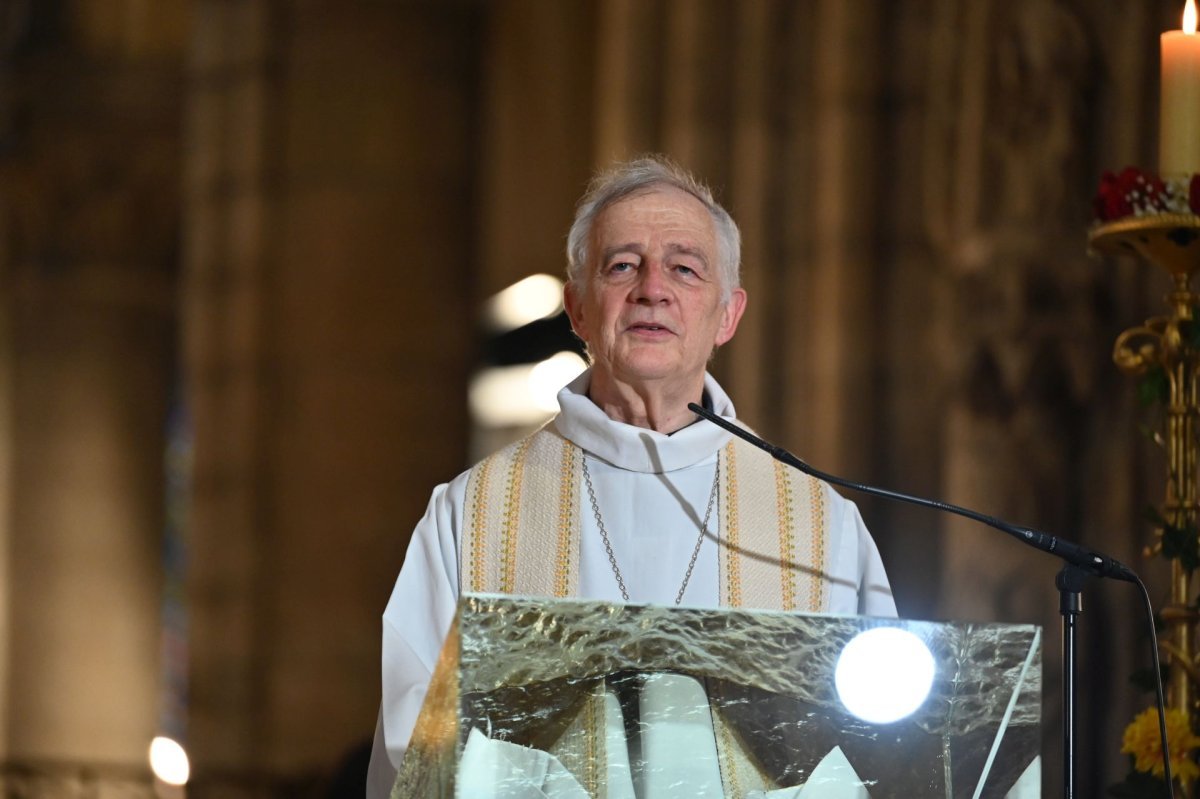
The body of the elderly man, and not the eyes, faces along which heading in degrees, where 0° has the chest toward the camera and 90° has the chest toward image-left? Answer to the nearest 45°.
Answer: approximately 0°

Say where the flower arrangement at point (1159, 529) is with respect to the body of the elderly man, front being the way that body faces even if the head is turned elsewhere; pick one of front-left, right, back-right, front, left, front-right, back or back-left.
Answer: left

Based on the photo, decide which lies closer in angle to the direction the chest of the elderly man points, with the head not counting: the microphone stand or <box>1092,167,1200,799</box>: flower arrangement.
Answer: the microphone stand

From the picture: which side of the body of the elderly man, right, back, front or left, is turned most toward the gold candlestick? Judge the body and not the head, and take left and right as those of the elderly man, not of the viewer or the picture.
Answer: left

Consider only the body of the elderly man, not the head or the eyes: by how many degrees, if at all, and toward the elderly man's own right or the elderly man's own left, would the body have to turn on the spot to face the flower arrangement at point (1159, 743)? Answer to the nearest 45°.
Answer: approximately 90° to the elderly man's own left

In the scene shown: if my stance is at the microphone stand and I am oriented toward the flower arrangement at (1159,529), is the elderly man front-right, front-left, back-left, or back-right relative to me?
front-left

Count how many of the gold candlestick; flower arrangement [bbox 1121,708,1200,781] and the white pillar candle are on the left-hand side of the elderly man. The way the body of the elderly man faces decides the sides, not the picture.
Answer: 3

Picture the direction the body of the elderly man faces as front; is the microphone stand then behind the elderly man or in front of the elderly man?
in front

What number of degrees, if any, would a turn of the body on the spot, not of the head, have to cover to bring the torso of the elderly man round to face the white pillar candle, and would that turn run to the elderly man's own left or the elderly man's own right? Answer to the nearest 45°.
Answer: approximately 90° to the elderly man's own left

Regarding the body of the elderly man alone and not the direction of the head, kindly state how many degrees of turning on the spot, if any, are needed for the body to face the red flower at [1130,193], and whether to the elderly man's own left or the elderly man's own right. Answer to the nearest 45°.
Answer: approximately 90° to the elderly man's own left
